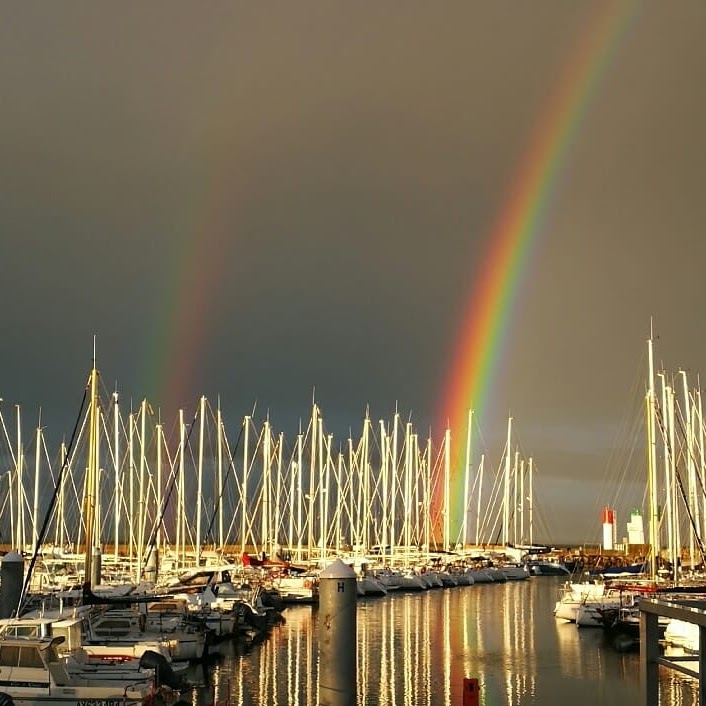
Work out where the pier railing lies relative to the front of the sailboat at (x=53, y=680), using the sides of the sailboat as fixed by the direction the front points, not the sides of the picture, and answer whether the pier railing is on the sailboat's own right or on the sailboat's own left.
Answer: on the sailboat's own left

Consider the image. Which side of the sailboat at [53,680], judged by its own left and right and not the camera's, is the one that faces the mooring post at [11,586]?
right

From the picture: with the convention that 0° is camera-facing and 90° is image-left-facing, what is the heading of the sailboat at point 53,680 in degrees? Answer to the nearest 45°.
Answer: approximately 90°

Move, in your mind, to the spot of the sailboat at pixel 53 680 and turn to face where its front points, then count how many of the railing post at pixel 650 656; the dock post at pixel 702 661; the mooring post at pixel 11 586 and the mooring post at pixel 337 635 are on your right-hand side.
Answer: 1

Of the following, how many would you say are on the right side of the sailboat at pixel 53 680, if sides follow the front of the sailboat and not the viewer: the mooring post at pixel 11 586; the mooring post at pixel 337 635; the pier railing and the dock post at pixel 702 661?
1

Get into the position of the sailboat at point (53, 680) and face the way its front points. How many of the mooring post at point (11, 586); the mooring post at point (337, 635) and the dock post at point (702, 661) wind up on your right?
1
